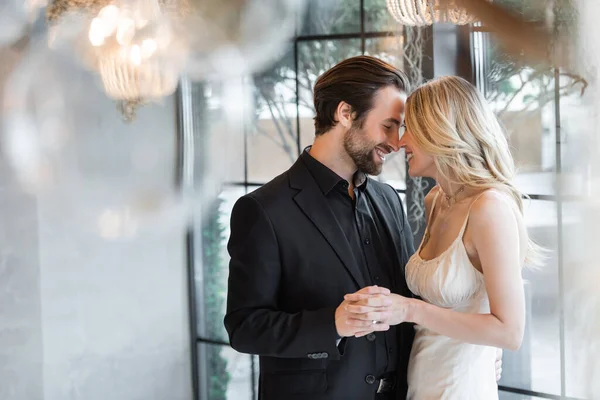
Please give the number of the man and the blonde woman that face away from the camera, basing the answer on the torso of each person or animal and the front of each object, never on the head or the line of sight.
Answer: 0

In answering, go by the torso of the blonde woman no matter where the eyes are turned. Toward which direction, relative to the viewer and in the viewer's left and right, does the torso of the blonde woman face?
facing the viewer and to the left of the viewer

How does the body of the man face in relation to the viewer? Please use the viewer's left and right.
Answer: facing the viewer and to the right of the viewer

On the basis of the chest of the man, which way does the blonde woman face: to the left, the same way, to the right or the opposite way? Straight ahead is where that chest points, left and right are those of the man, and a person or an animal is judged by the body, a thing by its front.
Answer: to the right

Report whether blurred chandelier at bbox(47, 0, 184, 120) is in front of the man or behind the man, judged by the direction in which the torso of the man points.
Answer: behind
